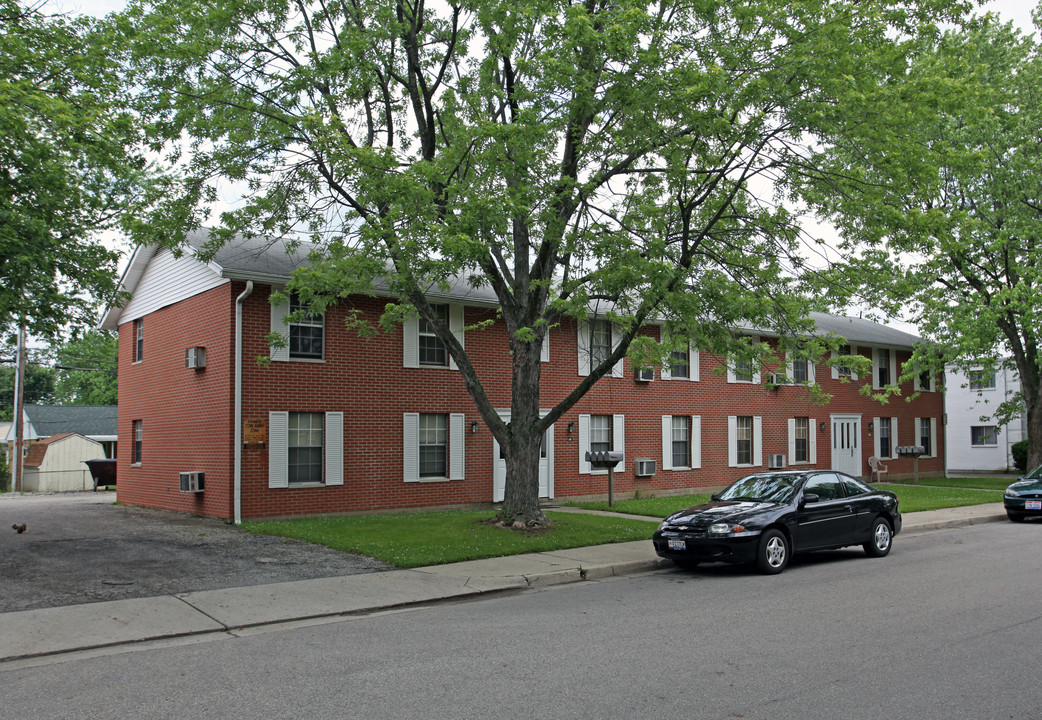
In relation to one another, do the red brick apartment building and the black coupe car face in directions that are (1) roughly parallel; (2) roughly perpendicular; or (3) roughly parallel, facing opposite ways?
roughly perpendicular

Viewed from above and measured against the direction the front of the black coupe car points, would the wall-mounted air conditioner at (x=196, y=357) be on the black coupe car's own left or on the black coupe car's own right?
on the black coupe car's own right

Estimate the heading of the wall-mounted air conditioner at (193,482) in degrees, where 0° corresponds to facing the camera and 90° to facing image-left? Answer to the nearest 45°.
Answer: approximately 45°

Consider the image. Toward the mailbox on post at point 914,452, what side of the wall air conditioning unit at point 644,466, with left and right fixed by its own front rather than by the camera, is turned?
left

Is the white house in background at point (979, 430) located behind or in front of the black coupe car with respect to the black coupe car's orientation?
behind

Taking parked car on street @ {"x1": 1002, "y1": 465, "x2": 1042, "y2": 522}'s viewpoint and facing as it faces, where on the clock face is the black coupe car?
The black coupe car is roughly at 11 o'clock from the parked car on street.

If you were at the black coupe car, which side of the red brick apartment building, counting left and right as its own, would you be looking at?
front

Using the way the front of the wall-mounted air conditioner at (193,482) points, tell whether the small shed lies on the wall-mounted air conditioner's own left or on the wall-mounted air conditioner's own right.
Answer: on the wall-mounted air conditioner's own right

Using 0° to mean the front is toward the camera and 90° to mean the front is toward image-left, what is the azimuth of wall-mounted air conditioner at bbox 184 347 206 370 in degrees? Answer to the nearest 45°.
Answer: approximately 45°

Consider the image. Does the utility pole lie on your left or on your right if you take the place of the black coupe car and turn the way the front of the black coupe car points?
on your right

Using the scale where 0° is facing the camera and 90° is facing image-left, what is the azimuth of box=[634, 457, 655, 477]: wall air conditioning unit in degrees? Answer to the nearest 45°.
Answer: approximately 315°

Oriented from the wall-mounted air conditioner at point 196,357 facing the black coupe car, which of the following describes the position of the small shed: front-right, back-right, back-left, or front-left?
back-left

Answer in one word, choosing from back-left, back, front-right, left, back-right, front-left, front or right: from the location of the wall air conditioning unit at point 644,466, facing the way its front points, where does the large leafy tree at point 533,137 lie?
front-right
